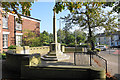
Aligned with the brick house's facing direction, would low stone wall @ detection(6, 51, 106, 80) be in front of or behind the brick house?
in front

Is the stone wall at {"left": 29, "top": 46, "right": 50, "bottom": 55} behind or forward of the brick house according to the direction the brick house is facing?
forward

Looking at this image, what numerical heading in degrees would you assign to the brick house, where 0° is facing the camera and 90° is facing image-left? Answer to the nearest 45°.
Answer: approximately 315°
